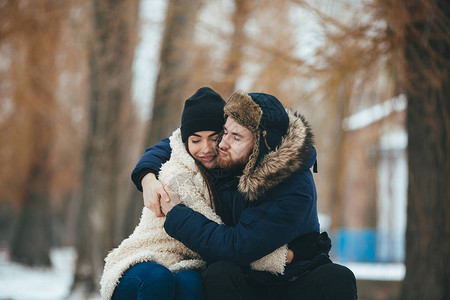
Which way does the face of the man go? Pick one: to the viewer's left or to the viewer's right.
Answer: to the viewer's left

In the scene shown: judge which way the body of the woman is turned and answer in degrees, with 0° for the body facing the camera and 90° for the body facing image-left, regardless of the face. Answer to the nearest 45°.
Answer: approximately 315°

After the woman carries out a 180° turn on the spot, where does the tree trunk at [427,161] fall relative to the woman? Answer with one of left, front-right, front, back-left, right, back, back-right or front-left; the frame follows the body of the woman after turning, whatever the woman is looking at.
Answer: right

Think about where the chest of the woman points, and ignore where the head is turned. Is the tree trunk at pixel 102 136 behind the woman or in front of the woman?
behind

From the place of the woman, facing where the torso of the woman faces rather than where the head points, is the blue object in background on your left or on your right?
on your left

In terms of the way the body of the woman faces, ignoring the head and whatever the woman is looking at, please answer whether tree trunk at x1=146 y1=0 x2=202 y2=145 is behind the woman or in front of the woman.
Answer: behind
